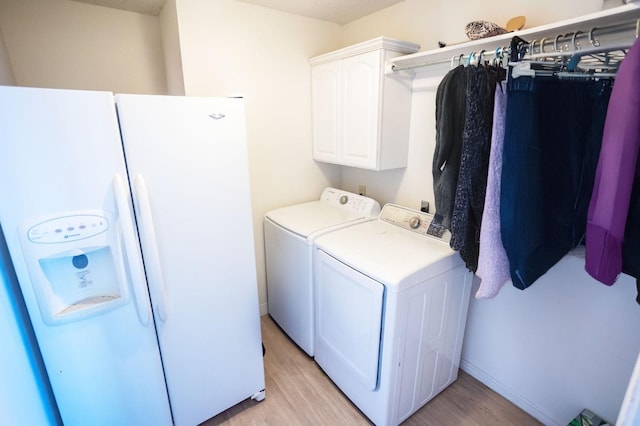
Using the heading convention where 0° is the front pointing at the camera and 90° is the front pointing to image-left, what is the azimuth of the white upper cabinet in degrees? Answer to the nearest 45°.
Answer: approximately 45°

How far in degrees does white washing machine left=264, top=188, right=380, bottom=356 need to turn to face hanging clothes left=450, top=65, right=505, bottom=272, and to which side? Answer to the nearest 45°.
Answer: approximately 90° to its left

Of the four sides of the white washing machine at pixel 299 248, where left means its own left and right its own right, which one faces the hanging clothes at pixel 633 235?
left
